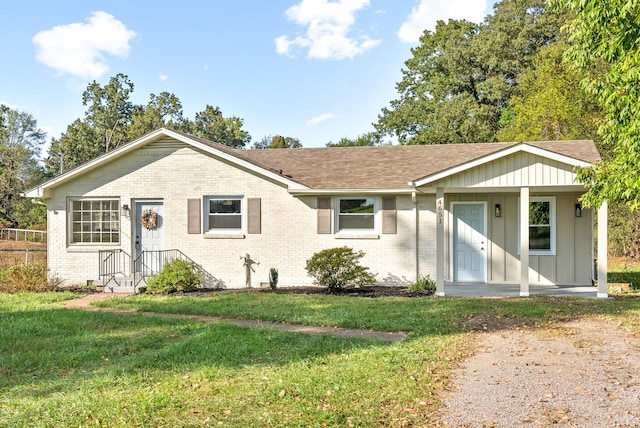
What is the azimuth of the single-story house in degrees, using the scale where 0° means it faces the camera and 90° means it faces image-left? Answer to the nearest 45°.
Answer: approximately 0°

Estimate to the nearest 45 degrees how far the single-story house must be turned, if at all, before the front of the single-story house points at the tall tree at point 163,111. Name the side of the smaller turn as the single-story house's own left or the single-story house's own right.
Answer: approximately 180°

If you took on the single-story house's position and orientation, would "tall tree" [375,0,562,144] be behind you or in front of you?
behind

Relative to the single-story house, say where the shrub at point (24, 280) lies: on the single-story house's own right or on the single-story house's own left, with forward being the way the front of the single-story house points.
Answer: on the single-story house's own right

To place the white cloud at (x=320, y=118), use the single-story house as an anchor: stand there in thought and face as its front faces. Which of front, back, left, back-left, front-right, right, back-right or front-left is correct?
back

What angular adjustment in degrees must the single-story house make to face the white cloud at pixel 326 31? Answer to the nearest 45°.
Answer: approximately 180°

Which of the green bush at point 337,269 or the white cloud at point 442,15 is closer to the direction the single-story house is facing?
the green bush

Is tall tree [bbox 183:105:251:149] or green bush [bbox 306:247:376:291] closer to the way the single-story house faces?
the green bush
